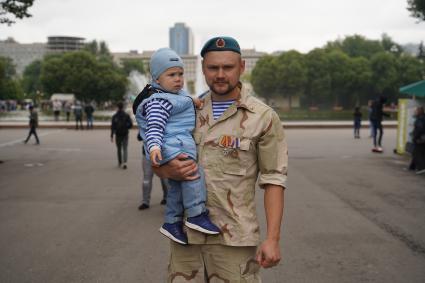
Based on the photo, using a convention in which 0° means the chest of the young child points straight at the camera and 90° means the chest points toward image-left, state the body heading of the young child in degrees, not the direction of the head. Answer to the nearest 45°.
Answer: approximately 315°

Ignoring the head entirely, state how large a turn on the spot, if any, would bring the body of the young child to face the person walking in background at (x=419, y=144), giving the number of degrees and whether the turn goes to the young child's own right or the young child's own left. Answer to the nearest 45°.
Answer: approximately 90° to the young child's own left
